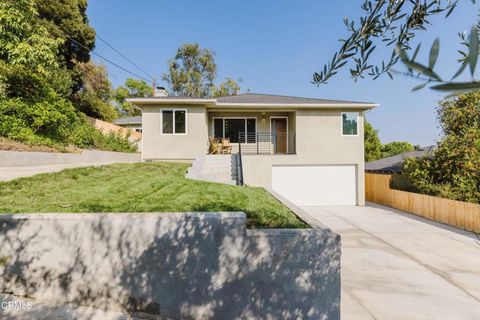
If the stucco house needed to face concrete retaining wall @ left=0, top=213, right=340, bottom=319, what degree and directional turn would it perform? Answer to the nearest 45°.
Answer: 0° — it already faces it

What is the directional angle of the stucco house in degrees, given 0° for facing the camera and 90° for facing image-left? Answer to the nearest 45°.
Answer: approximately 0°

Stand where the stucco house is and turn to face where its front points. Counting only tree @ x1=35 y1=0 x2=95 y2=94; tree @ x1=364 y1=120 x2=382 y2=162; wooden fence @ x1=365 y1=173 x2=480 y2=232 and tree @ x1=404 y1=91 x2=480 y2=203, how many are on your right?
1

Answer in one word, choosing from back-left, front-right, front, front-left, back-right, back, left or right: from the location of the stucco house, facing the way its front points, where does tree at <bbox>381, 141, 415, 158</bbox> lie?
back-left

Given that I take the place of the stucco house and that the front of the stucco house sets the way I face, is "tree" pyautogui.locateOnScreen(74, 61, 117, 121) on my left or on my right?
on my right

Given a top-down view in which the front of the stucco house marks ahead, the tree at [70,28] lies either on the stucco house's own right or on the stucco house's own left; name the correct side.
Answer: on the stucco house's own right

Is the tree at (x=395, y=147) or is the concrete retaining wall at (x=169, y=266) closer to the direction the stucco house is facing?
the concrete retaining wall

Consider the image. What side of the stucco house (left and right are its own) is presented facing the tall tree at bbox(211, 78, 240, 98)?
back

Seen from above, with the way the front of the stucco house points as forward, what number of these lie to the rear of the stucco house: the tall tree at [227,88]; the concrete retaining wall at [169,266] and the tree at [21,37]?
1

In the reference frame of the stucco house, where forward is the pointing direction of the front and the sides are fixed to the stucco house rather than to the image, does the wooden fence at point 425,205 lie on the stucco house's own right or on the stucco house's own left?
on the stucco house's own left

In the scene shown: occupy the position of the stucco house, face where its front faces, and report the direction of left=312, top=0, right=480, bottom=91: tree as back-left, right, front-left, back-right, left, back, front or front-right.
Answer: front

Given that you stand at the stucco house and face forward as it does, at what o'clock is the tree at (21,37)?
The tree is roughly at 2 o'clock from the stucco house.

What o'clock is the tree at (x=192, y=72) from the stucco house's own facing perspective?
The tree is roughly at 5 o'clock from the stucco house.

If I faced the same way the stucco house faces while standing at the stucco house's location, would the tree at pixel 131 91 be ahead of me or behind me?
behind
